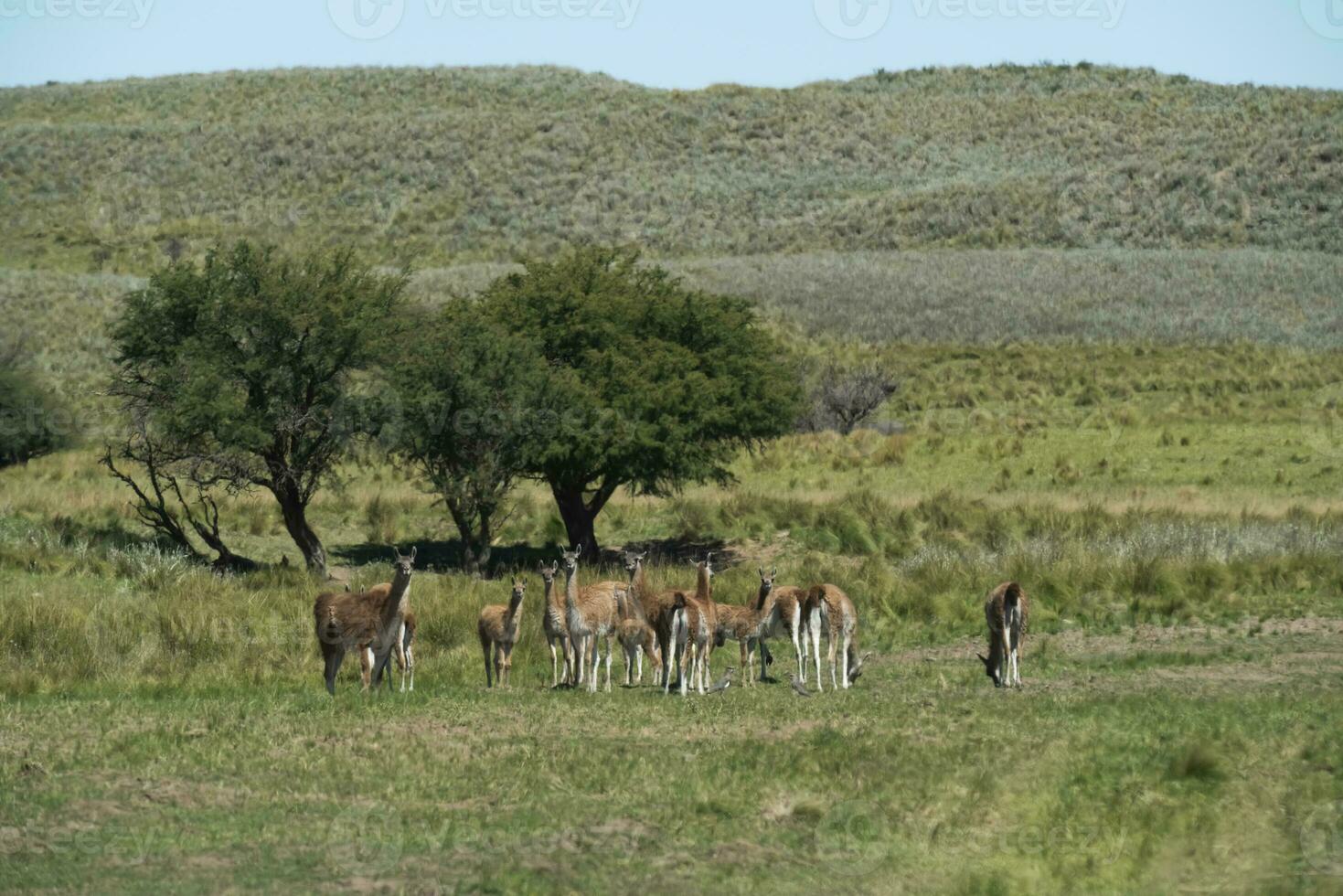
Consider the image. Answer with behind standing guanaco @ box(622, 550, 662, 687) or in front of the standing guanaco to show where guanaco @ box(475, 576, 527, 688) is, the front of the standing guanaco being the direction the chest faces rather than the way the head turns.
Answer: in front

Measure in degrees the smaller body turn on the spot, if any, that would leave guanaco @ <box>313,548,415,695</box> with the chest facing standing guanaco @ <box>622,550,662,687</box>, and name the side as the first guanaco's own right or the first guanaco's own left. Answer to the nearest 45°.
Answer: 0° — it already faces it

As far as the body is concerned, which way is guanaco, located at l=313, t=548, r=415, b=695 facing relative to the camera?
to the viewer's right

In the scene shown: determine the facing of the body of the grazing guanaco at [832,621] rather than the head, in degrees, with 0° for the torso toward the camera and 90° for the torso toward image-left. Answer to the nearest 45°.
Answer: approximately 225°

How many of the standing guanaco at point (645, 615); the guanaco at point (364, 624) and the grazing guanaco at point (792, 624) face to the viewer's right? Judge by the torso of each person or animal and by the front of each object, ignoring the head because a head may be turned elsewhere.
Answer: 1

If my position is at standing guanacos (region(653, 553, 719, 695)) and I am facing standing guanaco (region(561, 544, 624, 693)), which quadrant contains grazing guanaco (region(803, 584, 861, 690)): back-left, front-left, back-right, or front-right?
back-right

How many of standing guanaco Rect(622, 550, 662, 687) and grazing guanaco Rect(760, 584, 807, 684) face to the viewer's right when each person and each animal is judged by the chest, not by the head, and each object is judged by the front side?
0

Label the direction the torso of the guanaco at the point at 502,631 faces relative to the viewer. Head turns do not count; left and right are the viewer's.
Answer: facing the viewer and to the right of the viewer

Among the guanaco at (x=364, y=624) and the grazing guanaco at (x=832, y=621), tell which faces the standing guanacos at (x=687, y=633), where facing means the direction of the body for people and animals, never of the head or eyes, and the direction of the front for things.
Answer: the guanaco

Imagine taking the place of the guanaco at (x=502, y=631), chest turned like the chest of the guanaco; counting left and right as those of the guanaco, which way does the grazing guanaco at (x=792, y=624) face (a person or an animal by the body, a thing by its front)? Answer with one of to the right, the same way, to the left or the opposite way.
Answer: the opposite way
